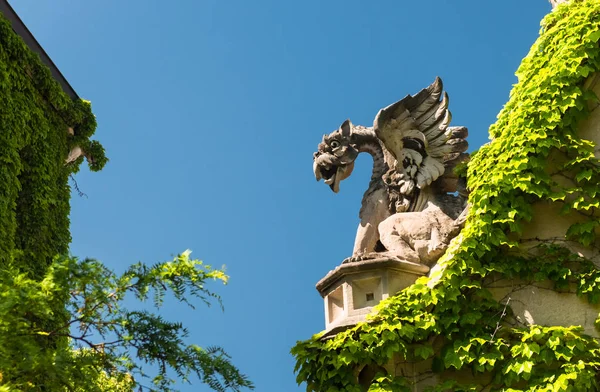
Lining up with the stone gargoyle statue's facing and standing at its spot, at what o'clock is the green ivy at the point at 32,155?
The green ivy is roughly at 1 o'clock from the stone gargoyle statue.

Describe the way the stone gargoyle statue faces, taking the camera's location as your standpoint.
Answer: facing to the left of the viewer

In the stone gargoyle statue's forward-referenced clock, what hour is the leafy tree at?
The leafy tree is roughly at 11 o'clock from the stone gargoyle statue.
